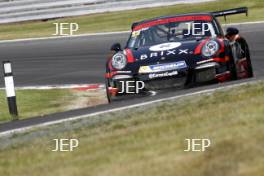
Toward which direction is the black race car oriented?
toward the camera
